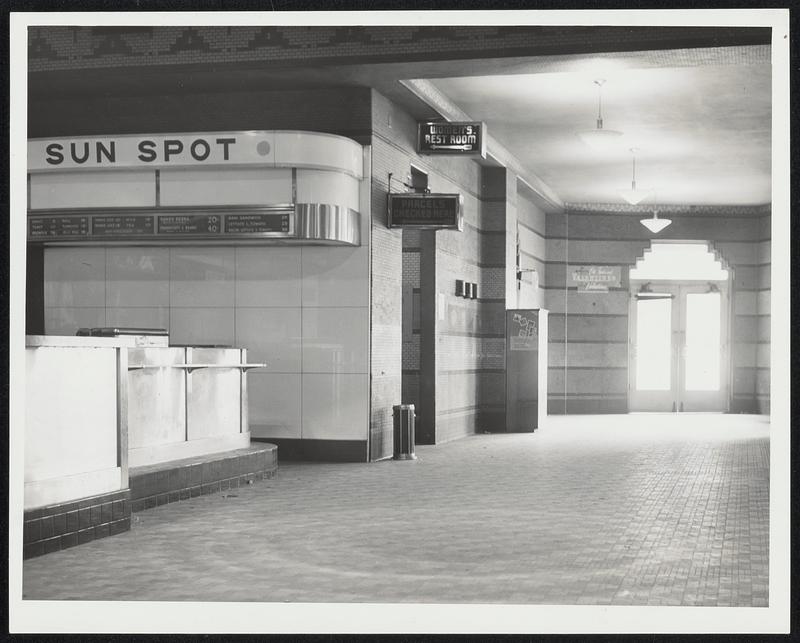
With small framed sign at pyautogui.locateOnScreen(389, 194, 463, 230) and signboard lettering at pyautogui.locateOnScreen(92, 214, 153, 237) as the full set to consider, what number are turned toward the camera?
2

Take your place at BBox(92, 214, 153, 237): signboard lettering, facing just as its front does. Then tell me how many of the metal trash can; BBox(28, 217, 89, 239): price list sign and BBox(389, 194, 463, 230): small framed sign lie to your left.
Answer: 2

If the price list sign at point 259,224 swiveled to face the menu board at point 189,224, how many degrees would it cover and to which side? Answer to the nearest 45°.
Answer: approximately 90° to its right

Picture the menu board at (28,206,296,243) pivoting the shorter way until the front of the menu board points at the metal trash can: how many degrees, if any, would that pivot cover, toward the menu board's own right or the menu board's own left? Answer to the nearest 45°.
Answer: approximately 90° to the menu board's own left

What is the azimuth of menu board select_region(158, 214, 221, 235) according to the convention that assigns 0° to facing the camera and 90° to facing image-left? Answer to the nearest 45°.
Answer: approximately 0°

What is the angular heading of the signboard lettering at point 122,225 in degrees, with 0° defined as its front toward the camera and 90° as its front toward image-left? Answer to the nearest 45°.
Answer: approximately 0°

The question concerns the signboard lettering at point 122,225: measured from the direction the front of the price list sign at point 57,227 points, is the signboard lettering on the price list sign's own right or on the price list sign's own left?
on the price list sign's own left
